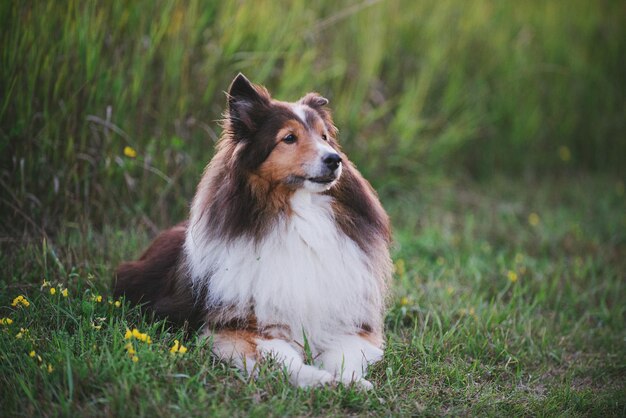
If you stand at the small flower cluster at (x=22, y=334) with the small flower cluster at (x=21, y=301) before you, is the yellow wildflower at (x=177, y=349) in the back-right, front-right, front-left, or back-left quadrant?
back-right

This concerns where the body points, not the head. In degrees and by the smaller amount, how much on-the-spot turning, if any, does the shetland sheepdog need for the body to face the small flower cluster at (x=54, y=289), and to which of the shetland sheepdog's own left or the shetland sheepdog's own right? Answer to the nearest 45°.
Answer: approximately 135° to the shetland sheepdog's own right

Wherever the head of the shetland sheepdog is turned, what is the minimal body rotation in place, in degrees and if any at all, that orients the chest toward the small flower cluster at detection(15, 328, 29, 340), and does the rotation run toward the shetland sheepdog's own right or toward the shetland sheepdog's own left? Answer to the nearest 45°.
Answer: approximately 135° to the shetland sheepdog's own right

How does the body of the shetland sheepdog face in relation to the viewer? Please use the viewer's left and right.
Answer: facing the viewer and to the right of the viewer

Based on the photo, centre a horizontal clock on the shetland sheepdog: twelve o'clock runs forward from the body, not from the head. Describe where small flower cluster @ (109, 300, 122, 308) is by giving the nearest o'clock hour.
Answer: The small flower cluster is roughly at 5 o'clock from the shetland sheepdog.

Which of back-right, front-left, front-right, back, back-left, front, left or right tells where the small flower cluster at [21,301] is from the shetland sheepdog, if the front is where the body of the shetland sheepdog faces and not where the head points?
back-right

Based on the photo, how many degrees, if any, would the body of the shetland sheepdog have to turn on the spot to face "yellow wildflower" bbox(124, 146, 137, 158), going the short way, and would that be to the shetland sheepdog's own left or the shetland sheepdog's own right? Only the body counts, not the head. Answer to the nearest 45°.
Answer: approximately 180°
